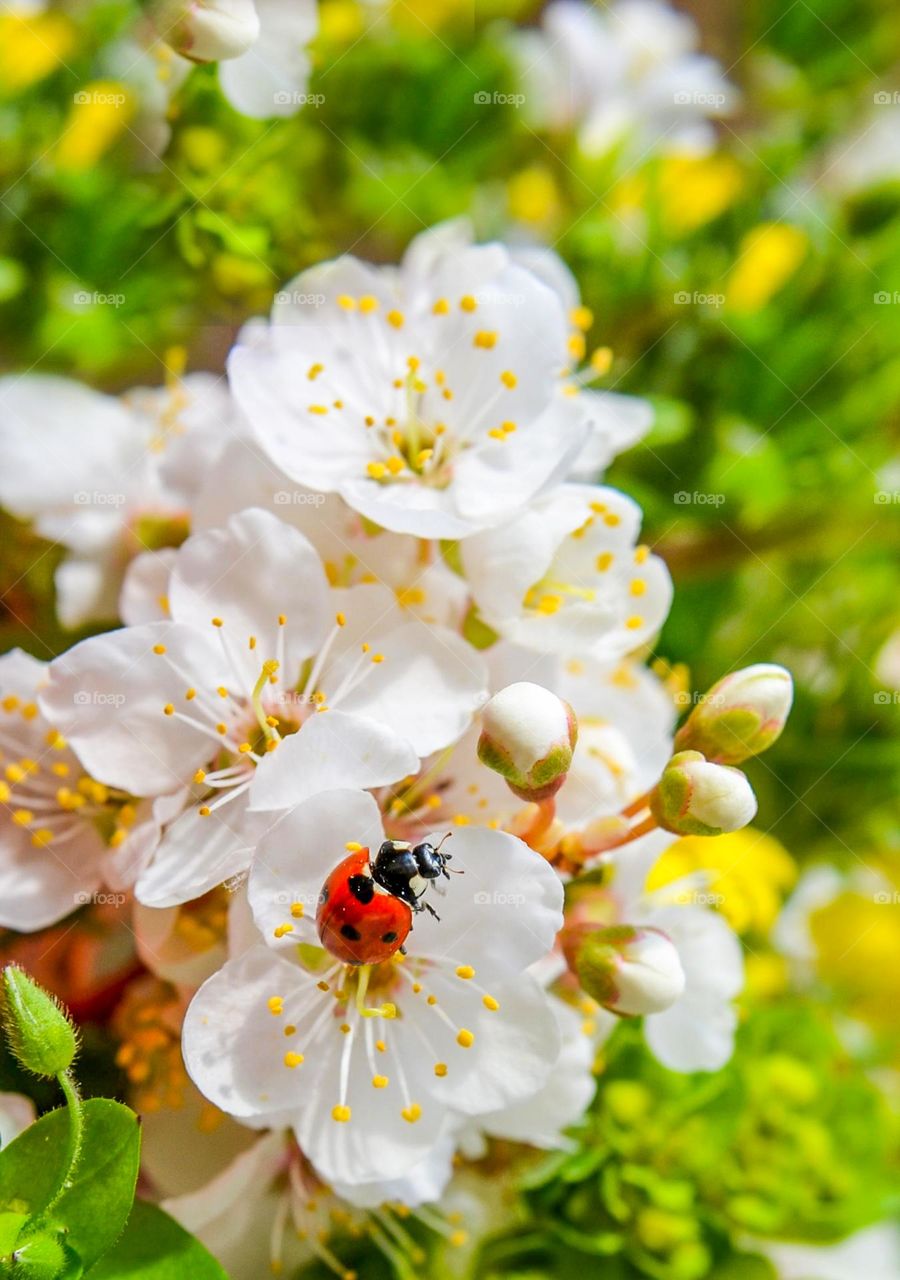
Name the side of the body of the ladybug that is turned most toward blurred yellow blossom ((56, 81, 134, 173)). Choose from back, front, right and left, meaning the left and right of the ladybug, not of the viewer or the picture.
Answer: left

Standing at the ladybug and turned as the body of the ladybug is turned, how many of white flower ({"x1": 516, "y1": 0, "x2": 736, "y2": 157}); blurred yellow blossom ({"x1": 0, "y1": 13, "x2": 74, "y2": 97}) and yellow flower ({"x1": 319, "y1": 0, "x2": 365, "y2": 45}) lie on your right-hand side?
0

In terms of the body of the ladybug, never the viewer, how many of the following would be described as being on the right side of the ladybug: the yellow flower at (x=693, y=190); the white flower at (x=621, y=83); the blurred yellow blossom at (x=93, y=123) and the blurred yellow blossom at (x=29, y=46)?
0

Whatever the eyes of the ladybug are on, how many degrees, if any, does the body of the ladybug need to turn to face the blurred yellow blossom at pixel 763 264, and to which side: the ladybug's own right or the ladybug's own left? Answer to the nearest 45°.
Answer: approximately 45° to the ladybug's own left

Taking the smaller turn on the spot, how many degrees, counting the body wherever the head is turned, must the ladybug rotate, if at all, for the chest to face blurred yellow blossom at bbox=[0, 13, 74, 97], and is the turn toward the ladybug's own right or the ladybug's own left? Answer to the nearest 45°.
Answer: approximately 90° to the ladybug's own left

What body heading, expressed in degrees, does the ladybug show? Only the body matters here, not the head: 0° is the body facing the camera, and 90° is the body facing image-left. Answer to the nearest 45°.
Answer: approximately 225°

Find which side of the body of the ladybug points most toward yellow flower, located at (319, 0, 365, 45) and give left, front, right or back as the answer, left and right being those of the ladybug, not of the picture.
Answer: left

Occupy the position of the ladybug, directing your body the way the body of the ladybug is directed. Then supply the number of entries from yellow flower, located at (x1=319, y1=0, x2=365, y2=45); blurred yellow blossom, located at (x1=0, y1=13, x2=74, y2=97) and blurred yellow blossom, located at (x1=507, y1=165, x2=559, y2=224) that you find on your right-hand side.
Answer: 0
